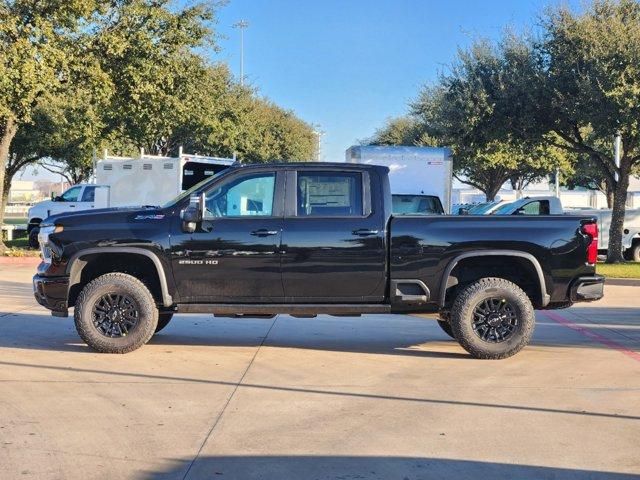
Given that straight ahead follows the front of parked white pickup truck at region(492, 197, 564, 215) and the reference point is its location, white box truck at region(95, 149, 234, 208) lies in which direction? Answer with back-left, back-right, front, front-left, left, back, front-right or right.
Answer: front-right

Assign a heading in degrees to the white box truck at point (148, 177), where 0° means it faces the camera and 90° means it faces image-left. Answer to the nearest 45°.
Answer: approximately 135°

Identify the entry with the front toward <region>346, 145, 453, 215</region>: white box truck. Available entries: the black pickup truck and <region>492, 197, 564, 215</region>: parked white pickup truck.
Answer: the parked white pickup truck

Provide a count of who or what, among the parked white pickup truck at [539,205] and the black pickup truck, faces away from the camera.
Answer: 0

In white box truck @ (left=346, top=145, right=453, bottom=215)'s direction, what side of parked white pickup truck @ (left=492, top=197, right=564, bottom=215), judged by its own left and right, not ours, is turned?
front

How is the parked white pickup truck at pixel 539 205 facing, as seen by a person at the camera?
facing the viewer and to the left of the viewer

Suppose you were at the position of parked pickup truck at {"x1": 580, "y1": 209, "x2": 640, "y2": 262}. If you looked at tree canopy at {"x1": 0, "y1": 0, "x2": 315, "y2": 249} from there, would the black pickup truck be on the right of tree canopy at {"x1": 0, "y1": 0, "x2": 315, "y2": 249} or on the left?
left

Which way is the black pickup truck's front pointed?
to the viewer's left

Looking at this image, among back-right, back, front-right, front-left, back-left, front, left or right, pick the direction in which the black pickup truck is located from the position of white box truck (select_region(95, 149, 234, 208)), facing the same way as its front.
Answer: back-left

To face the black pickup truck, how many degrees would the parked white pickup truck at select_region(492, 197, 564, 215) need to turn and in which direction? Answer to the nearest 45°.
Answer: approximately 45° to its left

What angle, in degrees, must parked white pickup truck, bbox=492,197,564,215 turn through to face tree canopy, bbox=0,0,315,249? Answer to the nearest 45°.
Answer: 0° — it already faces it

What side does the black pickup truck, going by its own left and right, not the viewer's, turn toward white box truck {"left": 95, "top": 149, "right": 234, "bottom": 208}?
right

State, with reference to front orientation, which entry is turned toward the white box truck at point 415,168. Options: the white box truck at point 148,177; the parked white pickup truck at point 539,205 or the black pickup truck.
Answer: the parked white pickup truck

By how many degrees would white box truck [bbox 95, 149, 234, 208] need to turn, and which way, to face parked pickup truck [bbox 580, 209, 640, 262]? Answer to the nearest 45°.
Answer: approximately 135° to its right

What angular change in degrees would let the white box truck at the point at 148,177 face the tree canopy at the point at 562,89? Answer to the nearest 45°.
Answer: approximately 180°

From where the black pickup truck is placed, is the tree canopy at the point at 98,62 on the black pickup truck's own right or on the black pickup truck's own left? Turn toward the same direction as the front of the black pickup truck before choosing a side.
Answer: on the black pickup truck's own right
